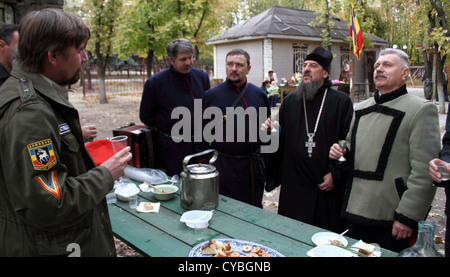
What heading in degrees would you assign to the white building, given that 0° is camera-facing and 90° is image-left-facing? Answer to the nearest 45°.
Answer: approximately 315°

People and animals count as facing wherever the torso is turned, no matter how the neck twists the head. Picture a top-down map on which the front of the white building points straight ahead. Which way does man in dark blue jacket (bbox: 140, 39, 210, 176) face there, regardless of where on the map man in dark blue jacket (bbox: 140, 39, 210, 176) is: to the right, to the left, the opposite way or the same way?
the same way

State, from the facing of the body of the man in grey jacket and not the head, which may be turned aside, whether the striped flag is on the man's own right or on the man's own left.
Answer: on the man's own right

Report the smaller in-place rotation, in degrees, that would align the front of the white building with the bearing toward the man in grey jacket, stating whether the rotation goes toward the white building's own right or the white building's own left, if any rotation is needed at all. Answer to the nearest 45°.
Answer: approximately 45° to the white building's own right

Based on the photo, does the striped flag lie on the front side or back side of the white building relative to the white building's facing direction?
on the front side

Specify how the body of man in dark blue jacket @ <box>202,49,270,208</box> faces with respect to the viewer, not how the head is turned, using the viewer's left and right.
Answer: facing the viewer

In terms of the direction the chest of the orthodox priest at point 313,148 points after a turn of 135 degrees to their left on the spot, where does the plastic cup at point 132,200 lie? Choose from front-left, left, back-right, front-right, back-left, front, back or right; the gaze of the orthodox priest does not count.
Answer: back-right

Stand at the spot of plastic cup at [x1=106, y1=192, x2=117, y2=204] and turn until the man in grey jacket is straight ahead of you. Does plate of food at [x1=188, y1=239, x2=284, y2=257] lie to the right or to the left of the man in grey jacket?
right

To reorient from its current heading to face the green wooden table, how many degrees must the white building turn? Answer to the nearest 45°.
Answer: approximately 45° to its right

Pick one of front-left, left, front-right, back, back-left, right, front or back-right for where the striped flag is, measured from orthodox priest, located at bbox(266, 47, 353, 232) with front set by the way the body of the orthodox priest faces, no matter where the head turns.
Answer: back-right

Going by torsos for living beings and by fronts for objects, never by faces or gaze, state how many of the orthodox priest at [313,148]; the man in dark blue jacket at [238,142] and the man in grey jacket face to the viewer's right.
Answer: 0

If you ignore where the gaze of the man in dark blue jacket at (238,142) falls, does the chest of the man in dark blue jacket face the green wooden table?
yes

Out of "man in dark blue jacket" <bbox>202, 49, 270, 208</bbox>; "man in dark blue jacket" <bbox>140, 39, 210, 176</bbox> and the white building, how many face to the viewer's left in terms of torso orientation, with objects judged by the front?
0
